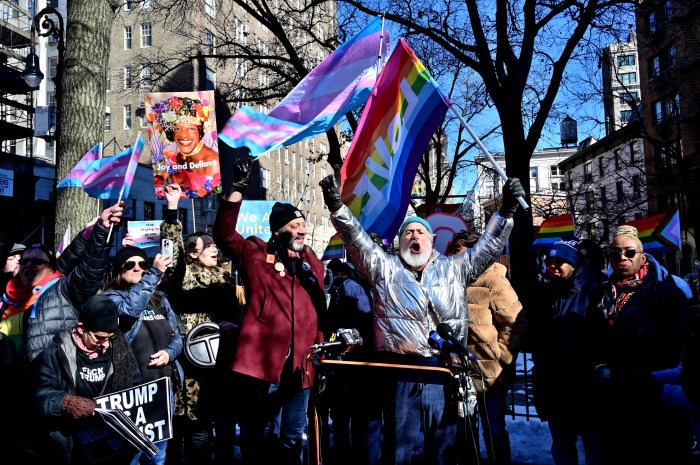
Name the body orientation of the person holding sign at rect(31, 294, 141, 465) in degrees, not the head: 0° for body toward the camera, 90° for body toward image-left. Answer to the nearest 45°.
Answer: approximately 315°

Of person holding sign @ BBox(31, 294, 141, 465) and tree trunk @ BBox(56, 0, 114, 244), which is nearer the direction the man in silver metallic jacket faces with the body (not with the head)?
the person holding sign

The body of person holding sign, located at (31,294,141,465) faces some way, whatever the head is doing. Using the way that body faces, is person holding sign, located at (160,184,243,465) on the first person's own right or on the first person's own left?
on the first person's own left

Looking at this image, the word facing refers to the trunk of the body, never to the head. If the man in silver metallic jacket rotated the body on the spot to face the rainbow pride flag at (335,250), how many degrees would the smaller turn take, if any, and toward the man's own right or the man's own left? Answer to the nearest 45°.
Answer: approximately 180°

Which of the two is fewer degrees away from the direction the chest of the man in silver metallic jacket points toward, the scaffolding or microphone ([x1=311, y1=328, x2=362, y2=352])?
the microphone

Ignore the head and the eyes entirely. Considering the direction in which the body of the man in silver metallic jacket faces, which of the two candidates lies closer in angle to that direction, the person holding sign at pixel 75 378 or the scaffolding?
the person holding sign

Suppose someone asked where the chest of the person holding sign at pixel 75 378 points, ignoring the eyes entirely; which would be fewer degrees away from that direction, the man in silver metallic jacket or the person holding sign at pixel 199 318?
the man in silver metallic jacket

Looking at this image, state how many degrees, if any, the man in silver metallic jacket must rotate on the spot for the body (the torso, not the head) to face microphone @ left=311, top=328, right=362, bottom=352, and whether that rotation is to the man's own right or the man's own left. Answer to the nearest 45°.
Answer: approximately 45° to the man's own right

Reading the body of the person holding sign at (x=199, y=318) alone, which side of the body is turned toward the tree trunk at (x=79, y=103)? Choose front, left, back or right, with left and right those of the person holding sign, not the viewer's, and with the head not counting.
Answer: back
